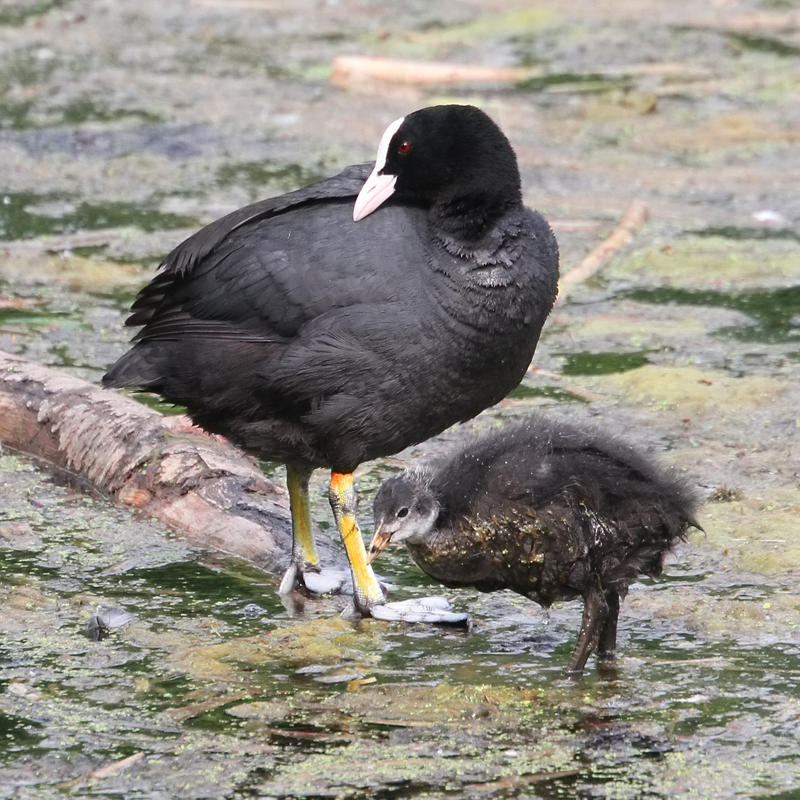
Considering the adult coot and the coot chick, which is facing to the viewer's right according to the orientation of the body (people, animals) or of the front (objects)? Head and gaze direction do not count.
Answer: the adult coot

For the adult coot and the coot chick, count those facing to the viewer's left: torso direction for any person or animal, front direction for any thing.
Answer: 1

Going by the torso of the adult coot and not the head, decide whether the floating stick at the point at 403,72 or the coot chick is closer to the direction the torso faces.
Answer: the coot chick

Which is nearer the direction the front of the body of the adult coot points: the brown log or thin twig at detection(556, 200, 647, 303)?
the thin twig

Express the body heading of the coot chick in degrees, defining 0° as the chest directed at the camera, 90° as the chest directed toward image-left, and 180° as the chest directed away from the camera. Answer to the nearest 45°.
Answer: approximately 90°

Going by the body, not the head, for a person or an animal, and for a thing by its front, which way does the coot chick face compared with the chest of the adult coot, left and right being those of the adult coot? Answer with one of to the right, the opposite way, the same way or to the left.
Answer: the opposite way

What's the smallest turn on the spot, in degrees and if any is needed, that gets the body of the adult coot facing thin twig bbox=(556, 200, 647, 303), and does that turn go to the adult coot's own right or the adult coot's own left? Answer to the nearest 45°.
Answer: approximately 90° to the adult coot's own left

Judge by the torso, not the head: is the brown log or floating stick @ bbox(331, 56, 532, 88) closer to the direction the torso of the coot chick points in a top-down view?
the brown log

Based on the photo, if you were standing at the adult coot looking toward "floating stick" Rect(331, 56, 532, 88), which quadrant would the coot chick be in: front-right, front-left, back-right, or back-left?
back-right

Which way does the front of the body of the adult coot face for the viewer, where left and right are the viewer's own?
facing to the right of the viewer
